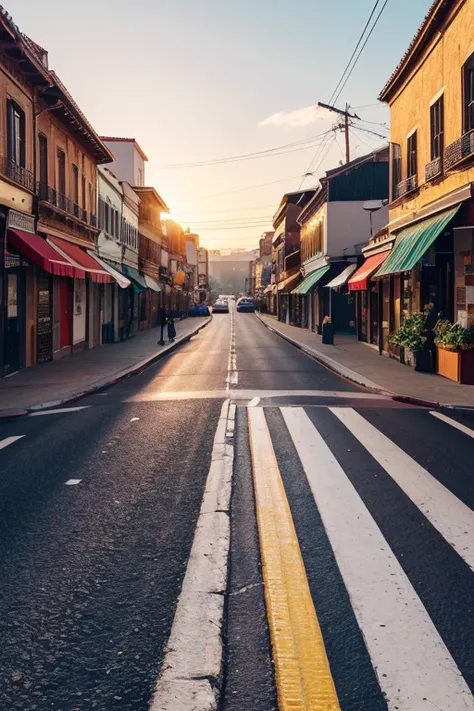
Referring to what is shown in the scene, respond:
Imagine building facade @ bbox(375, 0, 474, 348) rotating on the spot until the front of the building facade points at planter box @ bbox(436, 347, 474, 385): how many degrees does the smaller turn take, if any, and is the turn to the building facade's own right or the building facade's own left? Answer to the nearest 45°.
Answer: approximately 90° to the building facade's own left

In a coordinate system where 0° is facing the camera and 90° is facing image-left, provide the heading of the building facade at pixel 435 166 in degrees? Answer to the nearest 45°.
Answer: approximately 90°
